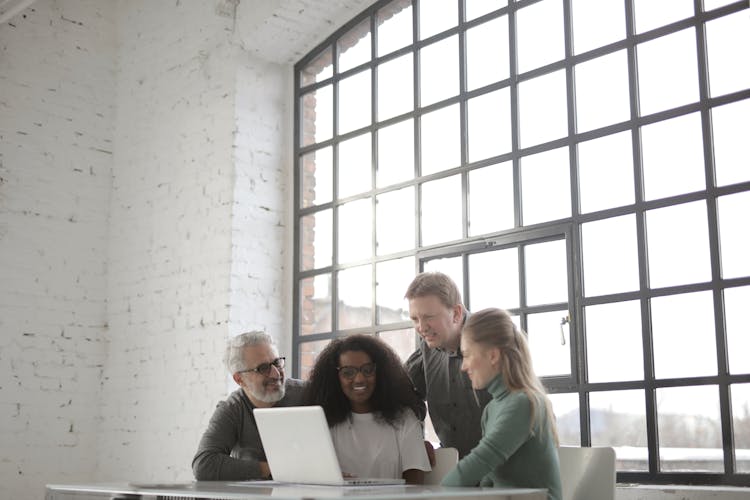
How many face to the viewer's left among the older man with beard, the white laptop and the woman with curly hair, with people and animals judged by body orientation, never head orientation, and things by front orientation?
0

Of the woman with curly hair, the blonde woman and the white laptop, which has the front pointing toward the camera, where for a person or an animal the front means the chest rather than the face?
the woman with curly hair

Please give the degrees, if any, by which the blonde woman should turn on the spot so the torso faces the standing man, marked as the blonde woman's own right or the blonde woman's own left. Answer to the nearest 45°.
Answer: approximately 90° to the blonde woman's own right

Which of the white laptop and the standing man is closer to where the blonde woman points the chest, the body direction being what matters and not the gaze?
the white laptop

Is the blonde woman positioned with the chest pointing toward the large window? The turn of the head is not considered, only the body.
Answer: no

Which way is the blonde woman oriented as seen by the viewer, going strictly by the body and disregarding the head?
to the viewer's left

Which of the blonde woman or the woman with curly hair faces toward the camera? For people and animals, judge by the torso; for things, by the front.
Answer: the woman with curly hair

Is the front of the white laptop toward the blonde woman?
no

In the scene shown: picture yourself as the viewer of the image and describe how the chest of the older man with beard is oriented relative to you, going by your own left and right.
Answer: facing the viewer and to the right of the viewer

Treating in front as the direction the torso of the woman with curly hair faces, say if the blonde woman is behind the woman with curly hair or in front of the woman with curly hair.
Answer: in front

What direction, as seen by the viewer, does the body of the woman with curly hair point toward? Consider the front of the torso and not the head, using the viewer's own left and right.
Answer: facing the viewer

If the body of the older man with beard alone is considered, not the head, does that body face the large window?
no

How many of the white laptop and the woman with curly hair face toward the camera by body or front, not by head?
1

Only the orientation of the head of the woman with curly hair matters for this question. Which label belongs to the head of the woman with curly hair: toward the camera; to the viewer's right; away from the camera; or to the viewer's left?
toward the camera

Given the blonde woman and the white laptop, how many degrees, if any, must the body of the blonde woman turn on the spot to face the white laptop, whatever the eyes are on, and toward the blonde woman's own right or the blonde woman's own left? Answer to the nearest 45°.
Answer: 0° — they already face it

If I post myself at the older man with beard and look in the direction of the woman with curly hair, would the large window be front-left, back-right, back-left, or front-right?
front-left

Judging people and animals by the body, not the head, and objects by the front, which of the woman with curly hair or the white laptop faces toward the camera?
the woman with curly hair

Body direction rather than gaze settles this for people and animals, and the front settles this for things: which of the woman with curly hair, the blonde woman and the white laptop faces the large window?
the white laptop

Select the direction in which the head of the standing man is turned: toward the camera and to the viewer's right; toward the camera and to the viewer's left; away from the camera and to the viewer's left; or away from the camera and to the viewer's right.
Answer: toward the camera and to the viewer's left
